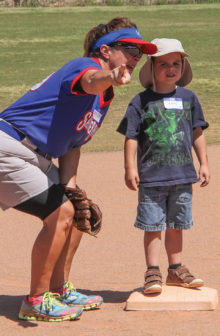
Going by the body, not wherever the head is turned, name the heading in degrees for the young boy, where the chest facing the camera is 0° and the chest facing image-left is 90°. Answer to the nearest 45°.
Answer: approximately 0°

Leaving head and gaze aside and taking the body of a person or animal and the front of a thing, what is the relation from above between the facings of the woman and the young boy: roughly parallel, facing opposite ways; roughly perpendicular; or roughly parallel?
roughly perpendicular

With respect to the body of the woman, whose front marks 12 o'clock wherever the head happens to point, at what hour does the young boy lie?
The young boy is roughly at 11 o'clock from the woman.

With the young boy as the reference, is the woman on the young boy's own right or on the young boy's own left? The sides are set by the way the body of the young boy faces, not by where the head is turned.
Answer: on the young boy's own right

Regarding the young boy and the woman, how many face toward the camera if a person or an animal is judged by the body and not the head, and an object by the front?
1

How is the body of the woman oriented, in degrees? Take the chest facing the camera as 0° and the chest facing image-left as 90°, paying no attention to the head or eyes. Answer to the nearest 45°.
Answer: approximately 270°
